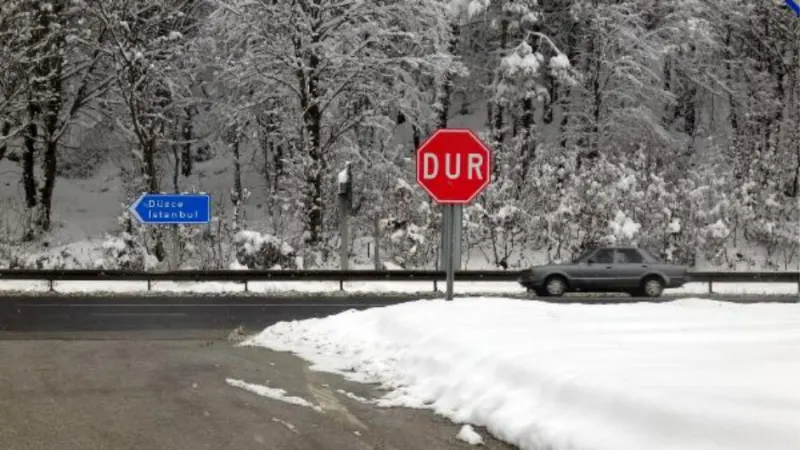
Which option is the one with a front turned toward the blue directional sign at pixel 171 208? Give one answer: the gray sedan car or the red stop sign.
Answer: the gray sedan car

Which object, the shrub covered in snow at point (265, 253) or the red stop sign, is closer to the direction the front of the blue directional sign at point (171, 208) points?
the red stop sign

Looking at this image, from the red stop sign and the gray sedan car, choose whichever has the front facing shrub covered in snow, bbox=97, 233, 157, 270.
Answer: the gray sedan car

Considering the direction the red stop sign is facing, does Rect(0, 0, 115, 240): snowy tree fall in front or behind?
behind

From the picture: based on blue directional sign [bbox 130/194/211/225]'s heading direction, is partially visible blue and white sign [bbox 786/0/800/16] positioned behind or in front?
in front

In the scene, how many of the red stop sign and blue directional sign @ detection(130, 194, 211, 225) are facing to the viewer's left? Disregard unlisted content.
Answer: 0

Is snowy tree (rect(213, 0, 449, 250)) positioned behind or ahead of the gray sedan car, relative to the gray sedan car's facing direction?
ahead

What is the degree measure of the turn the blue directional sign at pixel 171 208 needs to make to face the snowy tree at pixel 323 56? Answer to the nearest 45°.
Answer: approximately 135° to its left

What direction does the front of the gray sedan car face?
to the viewer's left

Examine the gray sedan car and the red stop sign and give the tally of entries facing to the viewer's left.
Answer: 1
